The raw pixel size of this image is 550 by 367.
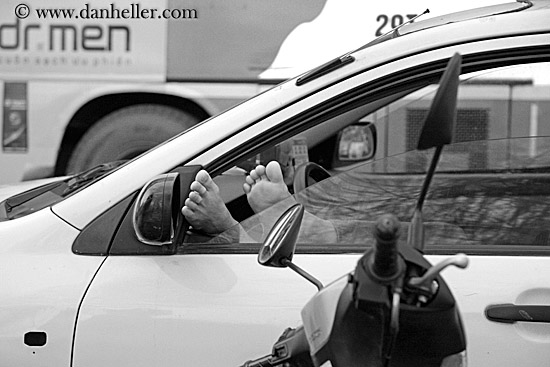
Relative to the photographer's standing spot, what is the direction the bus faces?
facing to the left of the viewer

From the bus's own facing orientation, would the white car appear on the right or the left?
on its left

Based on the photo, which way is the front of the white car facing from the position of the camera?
facing to the left of the viewer

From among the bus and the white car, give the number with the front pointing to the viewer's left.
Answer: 2

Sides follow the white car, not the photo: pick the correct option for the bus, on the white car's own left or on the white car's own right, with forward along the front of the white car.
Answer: on the white car's own right
